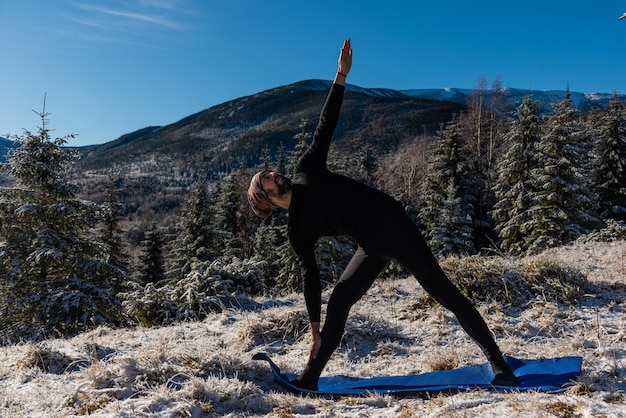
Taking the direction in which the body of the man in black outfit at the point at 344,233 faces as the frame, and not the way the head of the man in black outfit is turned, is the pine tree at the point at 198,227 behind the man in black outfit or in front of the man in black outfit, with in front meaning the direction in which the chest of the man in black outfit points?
behind

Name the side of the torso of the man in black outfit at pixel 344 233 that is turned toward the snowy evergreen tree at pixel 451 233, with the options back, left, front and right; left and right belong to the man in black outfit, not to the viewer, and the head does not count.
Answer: back

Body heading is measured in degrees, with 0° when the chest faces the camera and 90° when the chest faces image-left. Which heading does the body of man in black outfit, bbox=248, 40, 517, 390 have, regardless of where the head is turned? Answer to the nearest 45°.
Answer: approximately 0°

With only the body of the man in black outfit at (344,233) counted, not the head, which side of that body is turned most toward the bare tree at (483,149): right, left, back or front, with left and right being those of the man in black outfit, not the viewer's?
back

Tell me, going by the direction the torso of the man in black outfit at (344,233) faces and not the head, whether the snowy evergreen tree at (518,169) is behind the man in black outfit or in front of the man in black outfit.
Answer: behind
